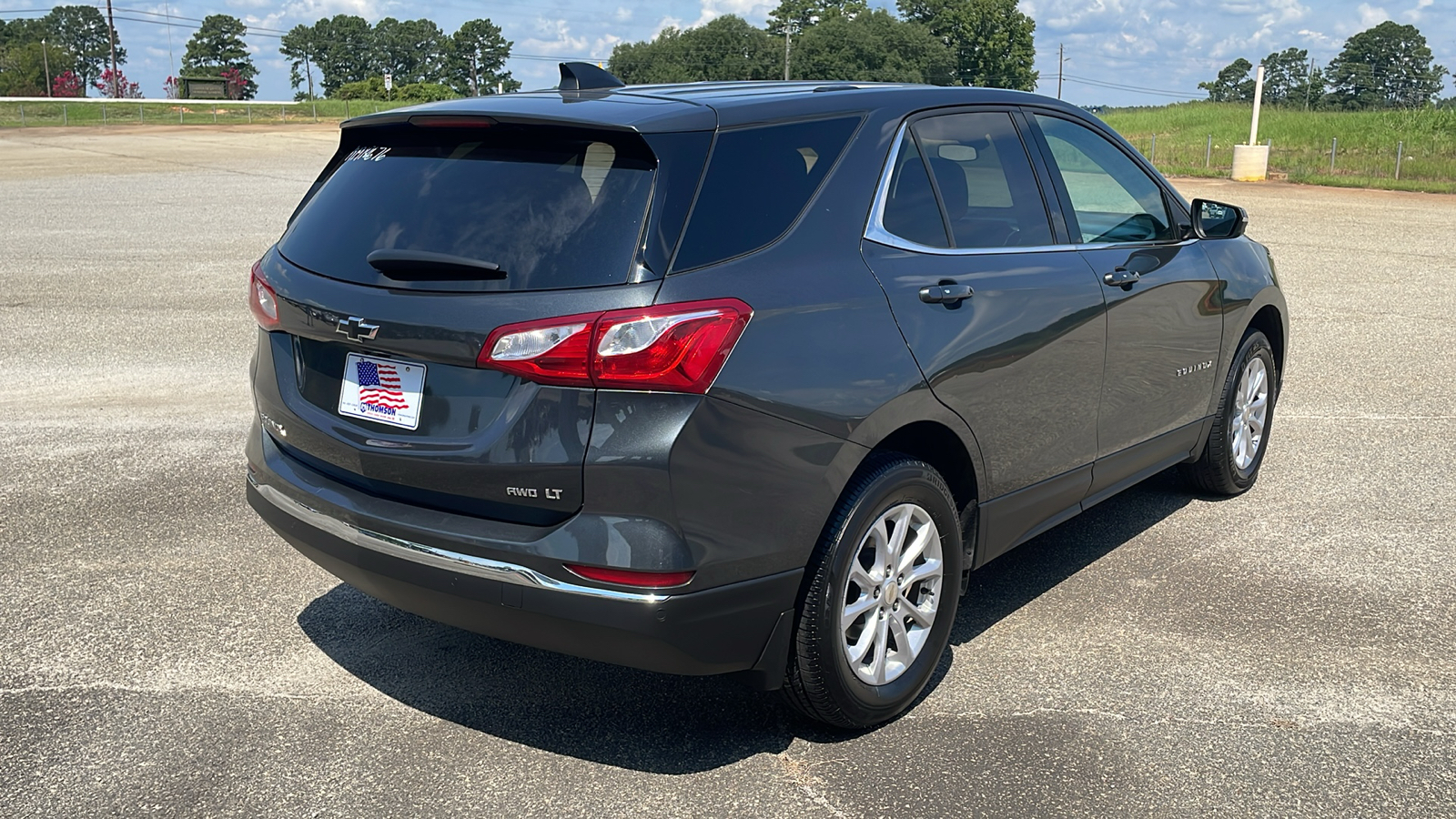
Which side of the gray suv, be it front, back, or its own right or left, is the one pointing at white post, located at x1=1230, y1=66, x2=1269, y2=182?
front

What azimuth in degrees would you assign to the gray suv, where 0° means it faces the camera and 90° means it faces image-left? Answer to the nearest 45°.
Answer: approximately 225°

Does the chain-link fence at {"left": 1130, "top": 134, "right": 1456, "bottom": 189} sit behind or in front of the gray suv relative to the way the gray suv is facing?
in front
